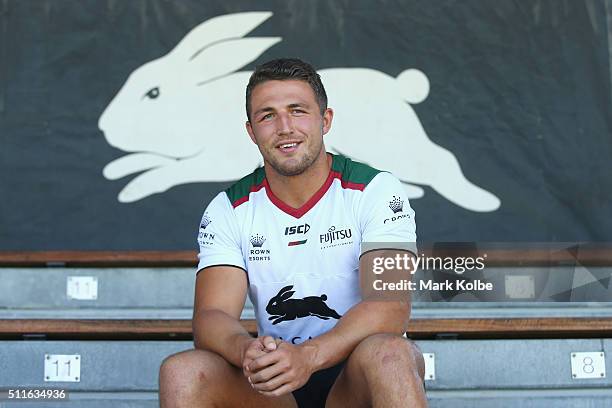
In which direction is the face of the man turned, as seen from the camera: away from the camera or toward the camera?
toward the camera

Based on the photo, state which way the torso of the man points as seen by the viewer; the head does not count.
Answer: toward the camera
